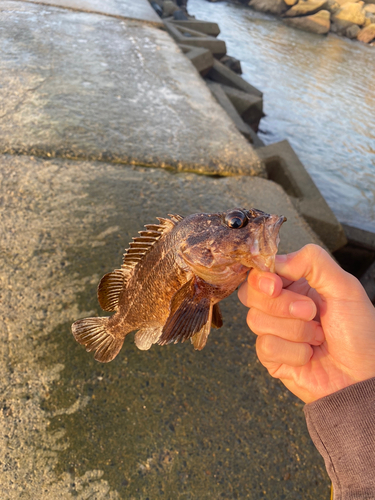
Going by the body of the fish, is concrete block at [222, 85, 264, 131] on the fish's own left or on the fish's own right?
on the fish's own left

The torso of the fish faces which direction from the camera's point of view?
to the viewer's right

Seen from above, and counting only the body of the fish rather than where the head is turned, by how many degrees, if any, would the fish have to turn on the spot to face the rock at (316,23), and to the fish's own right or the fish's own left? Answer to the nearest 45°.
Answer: approximately 90° to the fish's own left

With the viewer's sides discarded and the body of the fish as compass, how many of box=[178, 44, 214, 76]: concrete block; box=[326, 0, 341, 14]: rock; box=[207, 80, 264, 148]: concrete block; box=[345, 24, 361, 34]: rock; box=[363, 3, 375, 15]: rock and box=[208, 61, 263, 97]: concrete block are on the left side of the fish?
6

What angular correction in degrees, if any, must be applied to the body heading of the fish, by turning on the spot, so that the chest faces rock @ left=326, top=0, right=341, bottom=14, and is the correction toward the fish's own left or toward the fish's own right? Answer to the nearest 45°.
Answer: approximately 90° to the fish's own left

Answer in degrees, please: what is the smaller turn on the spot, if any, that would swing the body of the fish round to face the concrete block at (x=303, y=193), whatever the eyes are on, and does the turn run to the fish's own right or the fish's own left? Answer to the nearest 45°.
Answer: approximately 90° to the fish's own left

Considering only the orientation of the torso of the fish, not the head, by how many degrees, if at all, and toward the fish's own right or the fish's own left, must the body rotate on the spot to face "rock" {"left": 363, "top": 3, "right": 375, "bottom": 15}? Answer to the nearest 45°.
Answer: approximately 90° to the fish's own left

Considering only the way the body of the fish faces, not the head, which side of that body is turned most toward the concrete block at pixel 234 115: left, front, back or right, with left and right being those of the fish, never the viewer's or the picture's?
left

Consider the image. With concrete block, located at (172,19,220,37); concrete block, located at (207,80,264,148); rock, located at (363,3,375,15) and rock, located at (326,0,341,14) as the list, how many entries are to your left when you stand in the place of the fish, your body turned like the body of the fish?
4

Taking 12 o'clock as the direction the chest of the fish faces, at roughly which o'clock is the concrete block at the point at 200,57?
The concrete block is roughly at 9 o'clock from the fish.

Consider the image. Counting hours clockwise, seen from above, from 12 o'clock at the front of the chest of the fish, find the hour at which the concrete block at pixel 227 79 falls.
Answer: The concrete block is roughly at 9 o'clock from the fish.
